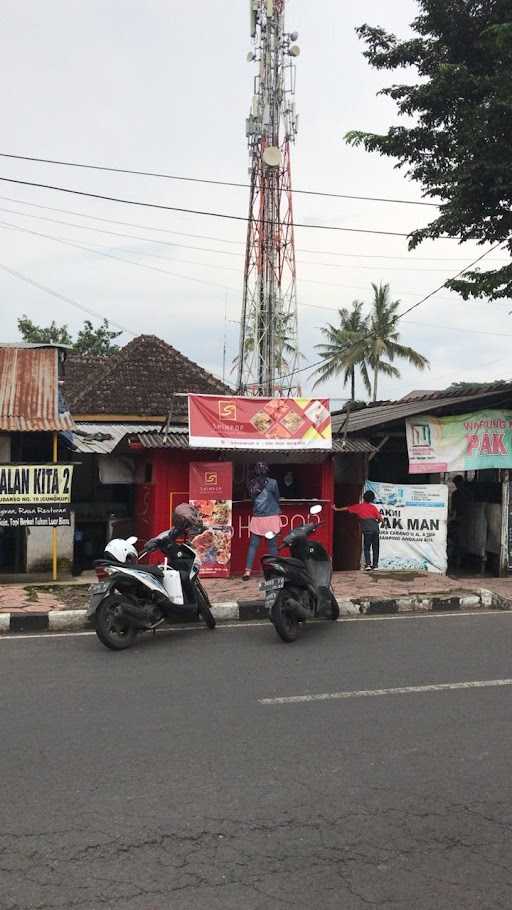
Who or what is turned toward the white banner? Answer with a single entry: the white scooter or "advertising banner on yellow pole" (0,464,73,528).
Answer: the white scooter

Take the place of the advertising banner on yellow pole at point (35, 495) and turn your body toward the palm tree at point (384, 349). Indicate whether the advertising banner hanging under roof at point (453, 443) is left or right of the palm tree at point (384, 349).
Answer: right

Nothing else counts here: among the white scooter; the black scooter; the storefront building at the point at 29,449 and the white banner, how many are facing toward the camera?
2

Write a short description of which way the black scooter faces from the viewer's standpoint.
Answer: facing away from the viewer and to the right of the viewer

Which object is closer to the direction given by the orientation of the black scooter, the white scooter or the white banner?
the white banner

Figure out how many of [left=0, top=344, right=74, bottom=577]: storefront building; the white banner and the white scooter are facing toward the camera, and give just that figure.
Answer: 2

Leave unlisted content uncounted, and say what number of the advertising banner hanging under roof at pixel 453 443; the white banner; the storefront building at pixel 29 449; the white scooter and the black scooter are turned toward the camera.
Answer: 3

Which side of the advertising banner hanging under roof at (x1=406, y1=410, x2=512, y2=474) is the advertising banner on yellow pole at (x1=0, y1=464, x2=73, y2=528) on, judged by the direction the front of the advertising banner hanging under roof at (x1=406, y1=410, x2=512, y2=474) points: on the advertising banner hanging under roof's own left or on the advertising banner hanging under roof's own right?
on the advertising banner hanging under roof's own right

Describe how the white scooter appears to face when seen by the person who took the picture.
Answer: facing away from the viewer and to the right of the viewer

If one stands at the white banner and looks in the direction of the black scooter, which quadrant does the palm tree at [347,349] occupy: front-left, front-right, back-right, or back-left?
back-right

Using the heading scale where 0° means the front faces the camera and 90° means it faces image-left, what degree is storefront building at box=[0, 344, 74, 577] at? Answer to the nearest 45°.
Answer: approximately 0°

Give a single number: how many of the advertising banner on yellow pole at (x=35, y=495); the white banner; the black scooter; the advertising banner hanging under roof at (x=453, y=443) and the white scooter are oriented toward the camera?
3

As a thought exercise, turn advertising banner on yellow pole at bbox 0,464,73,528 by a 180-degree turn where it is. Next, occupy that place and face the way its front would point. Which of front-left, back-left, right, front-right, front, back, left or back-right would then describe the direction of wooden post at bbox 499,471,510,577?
right
